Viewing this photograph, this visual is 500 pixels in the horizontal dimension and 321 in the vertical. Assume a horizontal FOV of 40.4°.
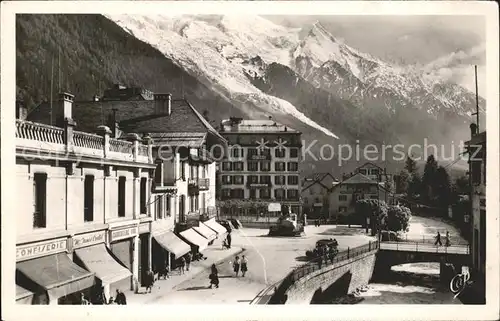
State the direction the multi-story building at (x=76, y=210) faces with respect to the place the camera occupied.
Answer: facing the viewer and to the right of the viewer

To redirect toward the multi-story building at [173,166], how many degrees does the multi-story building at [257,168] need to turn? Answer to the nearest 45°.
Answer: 0° — it already faces it

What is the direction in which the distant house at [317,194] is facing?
toward the camera

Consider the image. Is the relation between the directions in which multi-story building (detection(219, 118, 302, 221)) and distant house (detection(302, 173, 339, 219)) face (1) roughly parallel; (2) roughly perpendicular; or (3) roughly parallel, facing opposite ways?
roughly parallel

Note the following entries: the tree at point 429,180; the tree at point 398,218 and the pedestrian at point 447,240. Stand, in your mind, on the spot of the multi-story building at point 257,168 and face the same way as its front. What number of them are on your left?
3

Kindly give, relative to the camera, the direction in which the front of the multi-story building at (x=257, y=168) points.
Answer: facing the viewer

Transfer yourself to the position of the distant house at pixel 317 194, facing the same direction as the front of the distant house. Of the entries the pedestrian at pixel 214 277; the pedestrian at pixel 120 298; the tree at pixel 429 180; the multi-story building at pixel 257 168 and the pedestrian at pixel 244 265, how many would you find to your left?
1

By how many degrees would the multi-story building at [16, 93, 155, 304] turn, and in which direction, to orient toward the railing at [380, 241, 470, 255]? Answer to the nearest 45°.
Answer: approximately 45° to its left

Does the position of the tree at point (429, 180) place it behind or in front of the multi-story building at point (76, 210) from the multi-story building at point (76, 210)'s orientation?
in front

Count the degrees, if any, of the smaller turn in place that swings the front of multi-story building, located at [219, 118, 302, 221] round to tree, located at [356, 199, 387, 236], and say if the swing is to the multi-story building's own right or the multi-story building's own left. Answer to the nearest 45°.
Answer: approximately 90° to the multi-story building's own left

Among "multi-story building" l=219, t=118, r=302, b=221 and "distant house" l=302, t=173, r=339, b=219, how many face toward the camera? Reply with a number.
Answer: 2
